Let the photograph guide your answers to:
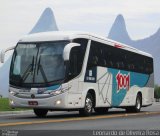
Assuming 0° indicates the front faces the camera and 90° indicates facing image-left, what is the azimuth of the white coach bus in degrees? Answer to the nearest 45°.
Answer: approximately 45°
